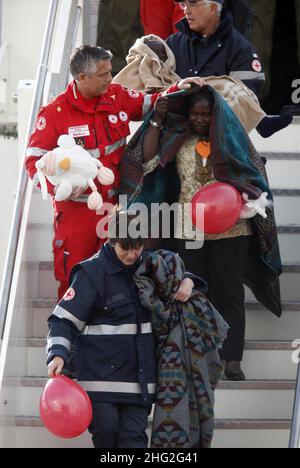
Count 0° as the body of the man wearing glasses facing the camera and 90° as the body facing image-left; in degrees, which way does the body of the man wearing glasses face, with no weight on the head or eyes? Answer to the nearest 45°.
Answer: approximately 45°

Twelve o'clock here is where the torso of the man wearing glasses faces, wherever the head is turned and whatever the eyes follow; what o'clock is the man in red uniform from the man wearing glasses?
The man in red uniform is roughly at 12 o'clock from the man wearing glasses.

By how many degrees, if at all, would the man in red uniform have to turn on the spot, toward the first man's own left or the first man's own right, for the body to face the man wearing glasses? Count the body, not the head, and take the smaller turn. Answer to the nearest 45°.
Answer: approximately 90° to the first man's own left

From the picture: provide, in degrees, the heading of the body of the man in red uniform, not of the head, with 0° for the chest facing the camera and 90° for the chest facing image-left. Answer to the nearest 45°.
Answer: approximately 315°
